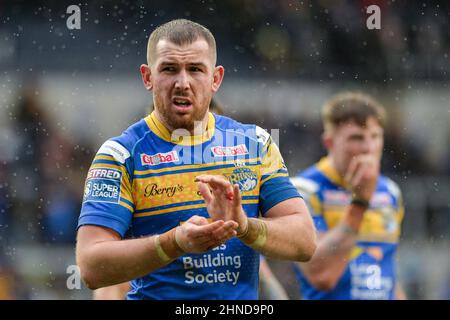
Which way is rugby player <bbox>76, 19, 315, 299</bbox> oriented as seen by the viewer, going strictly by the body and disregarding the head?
toward the camera

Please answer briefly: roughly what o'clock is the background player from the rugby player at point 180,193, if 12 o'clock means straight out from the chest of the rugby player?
The background player is roughly at 7 o'clock from the rugby player.

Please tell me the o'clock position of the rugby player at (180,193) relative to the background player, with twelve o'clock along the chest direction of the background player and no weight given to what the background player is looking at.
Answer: The rugby player is roughly at 2 o'clock from the background player.

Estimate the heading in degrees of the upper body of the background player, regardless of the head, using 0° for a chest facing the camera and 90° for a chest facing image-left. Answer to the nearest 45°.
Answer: approximately 315°

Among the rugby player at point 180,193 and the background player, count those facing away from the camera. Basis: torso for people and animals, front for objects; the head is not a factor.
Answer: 0
